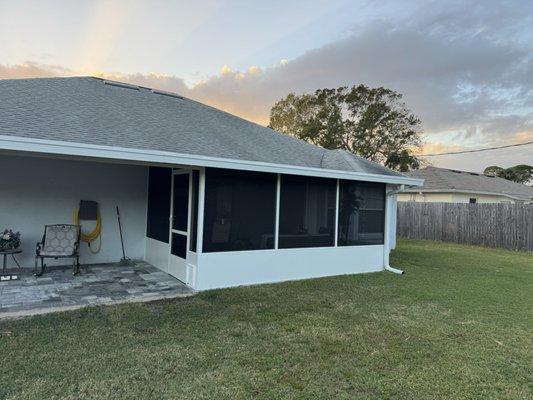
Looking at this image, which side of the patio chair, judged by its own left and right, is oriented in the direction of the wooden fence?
left

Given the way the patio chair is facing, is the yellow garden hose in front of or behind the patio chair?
behind

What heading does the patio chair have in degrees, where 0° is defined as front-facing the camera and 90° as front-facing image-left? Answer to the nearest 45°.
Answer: approximately 0°

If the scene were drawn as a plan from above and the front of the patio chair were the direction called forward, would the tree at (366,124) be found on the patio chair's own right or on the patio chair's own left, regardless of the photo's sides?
on the patio chair's own left

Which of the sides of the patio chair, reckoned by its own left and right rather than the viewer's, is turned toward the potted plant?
right

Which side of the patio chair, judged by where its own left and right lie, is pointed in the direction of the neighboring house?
left

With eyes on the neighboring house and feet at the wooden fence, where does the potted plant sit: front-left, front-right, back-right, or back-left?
back-left
